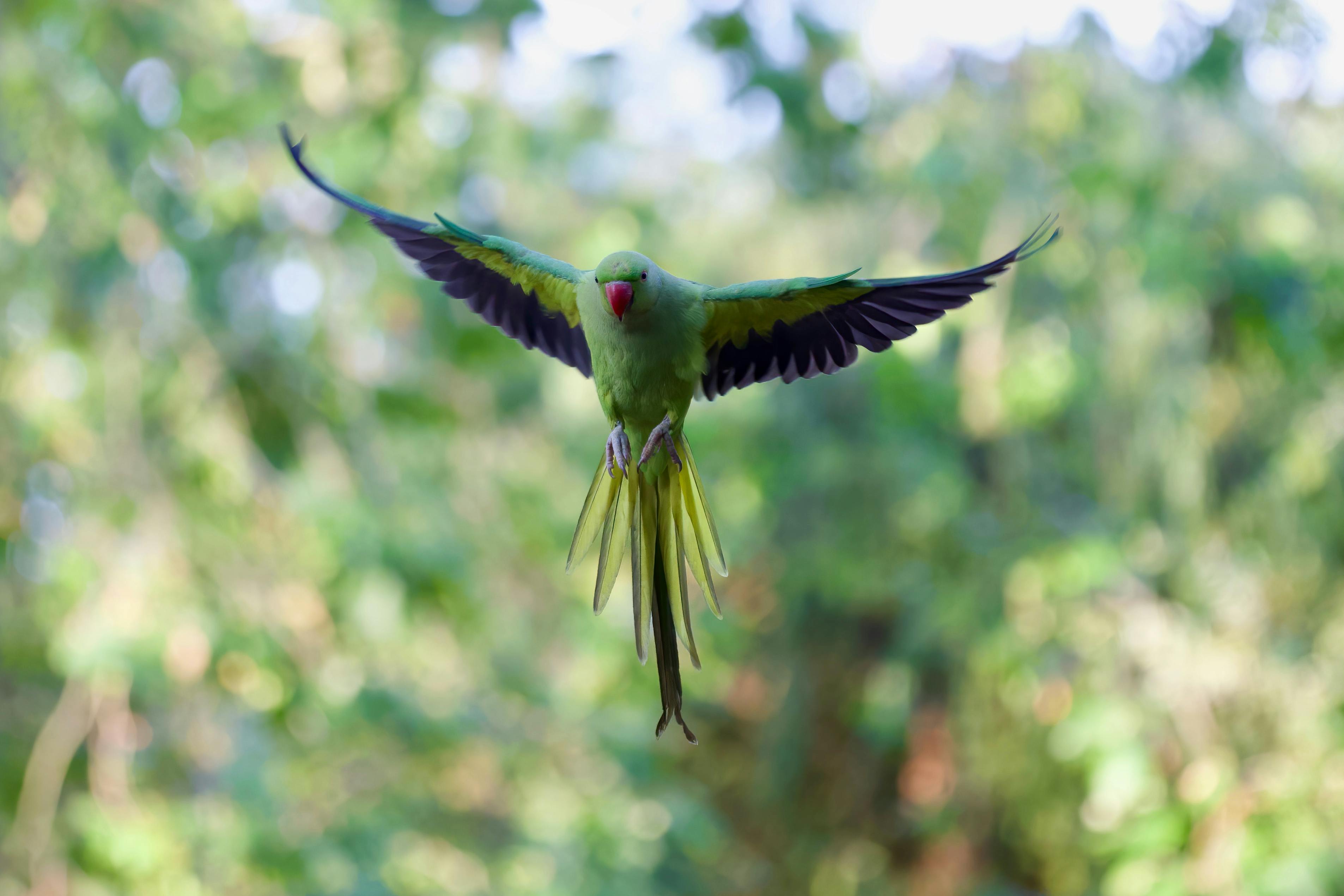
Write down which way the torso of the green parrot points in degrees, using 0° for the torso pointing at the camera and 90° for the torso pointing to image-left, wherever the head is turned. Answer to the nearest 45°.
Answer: approximately 0°
